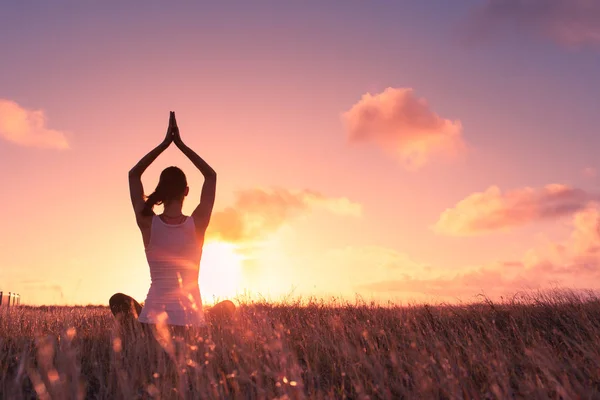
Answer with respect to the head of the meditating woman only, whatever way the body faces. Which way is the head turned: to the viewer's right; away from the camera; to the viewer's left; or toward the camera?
away from the camera

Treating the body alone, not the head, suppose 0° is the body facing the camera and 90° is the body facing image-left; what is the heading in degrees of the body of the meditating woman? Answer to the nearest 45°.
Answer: approximately 180°
